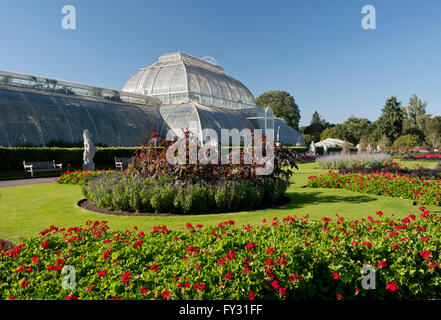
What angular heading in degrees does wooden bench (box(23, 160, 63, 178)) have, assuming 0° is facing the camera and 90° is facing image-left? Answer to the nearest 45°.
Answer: approximately 315°

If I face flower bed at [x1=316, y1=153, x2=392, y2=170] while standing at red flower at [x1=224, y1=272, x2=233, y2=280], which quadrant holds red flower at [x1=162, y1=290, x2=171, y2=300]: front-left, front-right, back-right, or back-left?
back-left

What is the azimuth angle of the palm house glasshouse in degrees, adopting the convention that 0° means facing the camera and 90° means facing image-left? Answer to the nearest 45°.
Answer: approximately 315°

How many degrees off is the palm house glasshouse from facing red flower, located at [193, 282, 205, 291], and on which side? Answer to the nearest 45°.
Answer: approximately 45° to its right

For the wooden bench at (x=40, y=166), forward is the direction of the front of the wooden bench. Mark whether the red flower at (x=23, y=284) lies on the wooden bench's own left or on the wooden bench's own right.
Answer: on the wooden bench's own right

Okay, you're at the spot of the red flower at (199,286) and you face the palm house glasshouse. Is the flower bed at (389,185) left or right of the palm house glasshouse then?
right

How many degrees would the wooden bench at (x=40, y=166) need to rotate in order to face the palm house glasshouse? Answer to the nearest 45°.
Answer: approximately 90° to its left
